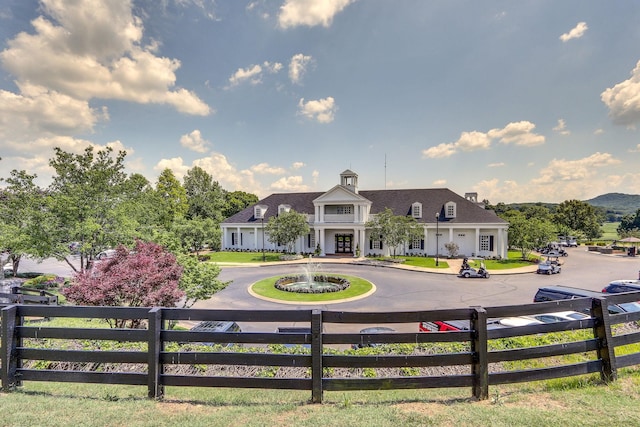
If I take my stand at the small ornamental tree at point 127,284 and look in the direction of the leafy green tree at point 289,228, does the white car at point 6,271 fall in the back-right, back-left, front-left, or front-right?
front-left

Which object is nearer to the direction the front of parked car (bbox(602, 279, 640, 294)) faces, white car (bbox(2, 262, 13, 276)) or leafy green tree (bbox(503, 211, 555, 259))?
the leafy green tree

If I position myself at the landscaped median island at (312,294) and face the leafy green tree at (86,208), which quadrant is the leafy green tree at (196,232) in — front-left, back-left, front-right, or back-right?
front-right
